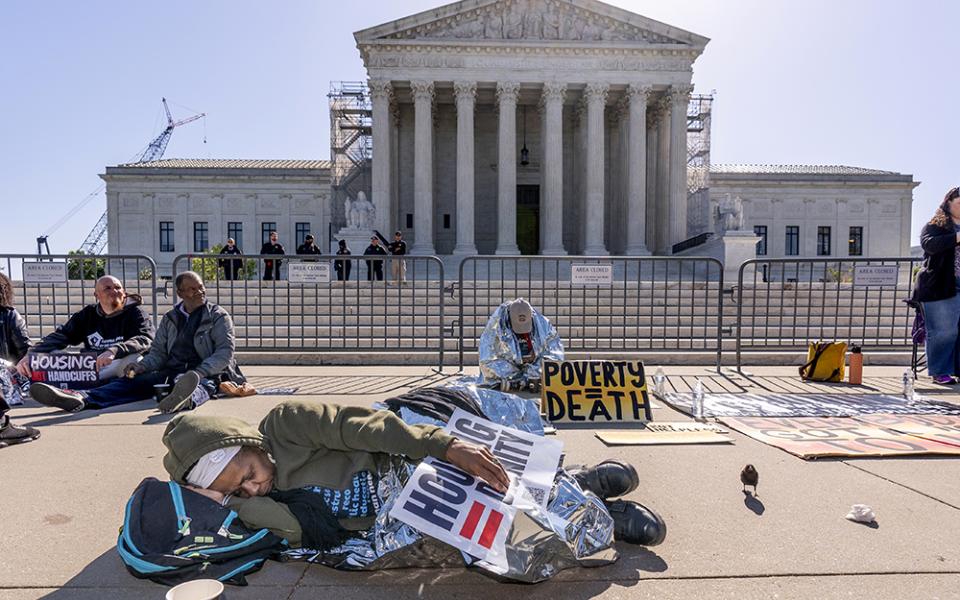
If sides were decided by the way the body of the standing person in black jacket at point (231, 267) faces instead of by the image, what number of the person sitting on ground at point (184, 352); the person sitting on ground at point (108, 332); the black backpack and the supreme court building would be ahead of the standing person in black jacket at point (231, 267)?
3

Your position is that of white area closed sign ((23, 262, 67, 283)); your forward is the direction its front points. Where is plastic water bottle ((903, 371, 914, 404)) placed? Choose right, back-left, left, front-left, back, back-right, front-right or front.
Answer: front-left

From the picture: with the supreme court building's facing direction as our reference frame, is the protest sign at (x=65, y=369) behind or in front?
in front

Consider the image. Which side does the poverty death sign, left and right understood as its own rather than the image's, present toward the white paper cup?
front

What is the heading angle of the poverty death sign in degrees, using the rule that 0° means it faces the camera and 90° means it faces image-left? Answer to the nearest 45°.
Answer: approximately 0°

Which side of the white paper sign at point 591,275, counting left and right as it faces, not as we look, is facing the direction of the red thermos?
left

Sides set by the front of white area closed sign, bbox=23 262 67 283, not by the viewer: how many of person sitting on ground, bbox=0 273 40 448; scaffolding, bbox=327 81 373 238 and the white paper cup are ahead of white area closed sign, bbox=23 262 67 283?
2

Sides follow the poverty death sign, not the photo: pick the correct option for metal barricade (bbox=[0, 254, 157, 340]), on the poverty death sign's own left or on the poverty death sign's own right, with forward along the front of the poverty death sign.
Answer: on the poverty death sign's own right

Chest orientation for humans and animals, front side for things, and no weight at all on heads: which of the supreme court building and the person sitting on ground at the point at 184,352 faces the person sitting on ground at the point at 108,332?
the supreme court building

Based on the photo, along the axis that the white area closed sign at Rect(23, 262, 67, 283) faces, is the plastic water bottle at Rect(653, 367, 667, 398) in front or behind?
in front

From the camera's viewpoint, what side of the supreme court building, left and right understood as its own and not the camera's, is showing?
front

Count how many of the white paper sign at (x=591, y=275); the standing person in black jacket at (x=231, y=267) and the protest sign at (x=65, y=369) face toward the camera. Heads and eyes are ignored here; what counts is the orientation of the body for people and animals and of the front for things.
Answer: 3

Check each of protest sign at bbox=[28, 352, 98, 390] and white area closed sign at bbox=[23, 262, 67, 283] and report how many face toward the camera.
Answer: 2
